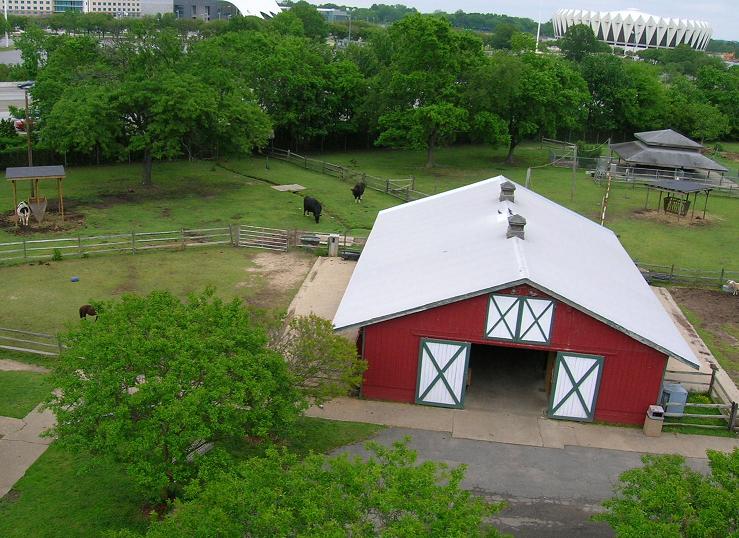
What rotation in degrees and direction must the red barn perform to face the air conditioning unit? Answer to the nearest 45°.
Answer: approximately 90° to its left

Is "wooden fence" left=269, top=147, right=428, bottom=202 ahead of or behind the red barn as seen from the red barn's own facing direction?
behind

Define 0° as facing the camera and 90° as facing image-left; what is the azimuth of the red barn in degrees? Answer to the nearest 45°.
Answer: approximately 0°

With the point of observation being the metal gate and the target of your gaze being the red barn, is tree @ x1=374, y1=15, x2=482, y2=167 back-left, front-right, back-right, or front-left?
back-left

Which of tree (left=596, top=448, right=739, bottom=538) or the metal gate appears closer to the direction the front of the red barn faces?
the tree

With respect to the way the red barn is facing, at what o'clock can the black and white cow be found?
The black and white cow is roughly at 4 o'clock from the red barn.

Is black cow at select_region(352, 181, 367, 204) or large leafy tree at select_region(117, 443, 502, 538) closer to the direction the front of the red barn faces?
the large leafy tree

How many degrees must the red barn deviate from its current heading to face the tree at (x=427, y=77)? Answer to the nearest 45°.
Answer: approximately 180°

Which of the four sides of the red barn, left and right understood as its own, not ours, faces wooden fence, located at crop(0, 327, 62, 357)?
right

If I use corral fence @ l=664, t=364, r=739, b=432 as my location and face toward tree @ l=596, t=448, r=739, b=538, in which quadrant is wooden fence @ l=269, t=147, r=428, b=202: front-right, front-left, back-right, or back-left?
back-right

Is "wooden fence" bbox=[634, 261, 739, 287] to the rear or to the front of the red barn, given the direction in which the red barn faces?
to the rear

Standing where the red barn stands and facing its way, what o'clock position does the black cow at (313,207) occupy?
The black cow is roughly at 5 o'clock from the red barn.

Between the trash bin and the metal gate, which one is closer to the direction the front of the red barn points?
the trash bin

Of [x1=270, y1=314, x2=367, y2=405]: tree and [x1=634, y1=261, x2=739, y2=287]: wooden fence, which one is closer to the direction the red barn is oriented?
the tree
